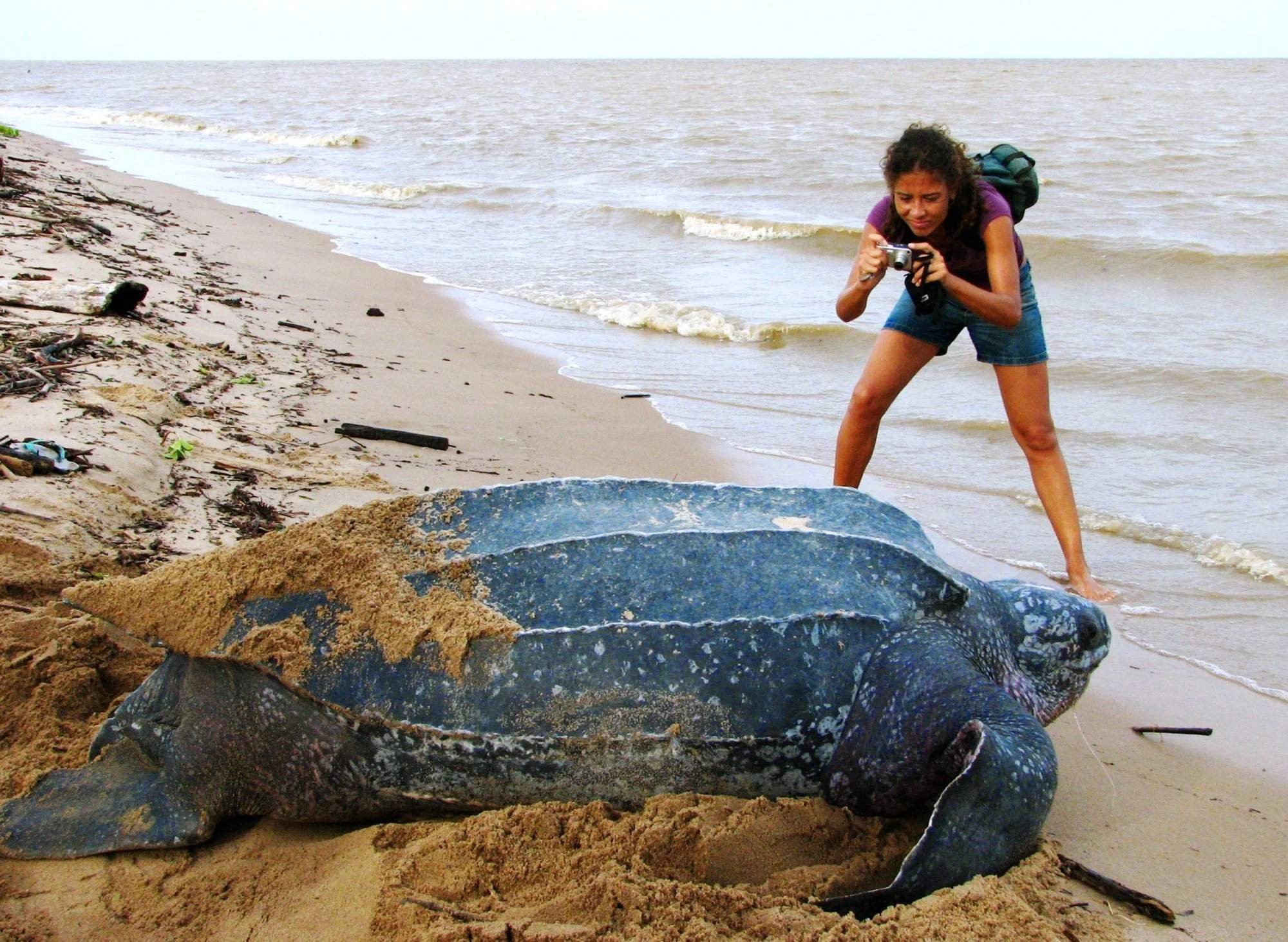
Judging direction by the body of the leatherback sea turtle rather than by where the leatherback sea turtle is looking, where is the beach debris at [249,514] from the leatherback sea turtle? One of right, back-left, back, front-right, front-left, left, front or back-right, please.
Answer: back-left

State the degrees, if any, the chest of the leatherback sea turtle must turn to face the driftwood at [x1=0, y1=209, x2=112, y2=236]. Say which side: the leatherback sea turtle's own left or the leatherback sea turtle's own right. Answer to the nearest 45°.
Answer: approximately 135° to the leatherback sea turtle's own left

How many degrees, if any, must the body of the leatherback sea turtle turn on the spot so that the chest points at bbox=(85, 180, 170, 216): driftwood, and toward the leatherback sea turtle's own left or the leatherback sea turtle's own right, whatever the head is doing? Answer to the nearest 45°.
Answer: approximately 135° to the leatherback sea turtle's own left

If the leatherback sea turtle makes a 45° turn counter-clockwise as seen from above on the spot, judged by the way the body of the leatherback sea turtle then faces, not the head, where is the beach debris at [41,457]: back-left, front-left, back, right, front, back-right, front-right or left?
left

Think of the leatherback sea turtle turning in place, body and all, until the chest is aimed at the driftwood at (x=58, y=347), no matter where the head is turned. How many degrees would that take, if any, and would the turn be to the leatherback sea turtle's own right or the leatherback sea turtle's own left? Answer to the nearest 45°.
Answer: approximately 135° to the leatherback sea turtle's own left

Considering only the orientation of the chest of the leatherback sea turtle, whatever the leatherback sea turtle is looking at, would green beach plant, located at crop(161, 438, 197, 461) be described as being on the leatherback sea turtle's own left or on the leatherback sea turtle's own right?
on the leatherback sea turtle's own left

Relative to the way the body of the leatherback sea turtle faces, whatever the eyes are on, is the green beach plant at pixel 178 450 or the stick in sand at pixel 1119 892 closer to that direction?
the stick in sand

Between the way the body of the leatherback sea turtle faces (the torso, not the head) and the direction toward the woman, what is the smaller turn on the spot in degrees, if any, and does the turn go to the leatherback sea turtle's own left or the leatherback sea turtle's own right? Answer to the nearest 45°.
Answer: approximately 45° to the leatherback sea turtle's own left

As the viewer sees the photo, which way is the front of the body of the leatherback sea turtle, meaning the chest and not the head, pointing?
to the viewer's right
